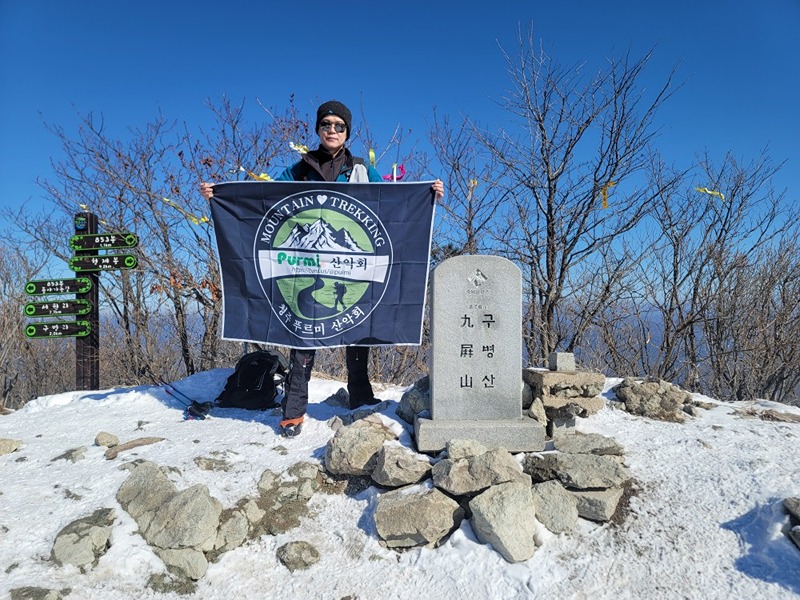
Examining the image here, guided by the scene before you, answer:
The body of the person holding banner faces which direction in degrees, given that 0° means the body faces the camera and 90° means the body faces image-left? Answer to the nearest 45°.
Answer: approximately 0°

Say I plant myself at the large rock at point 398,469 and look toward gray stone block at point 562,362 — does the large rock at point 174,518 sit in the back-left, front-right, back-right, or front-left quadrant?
back-left
